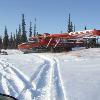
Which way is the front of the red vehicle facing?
to the viewer's left
